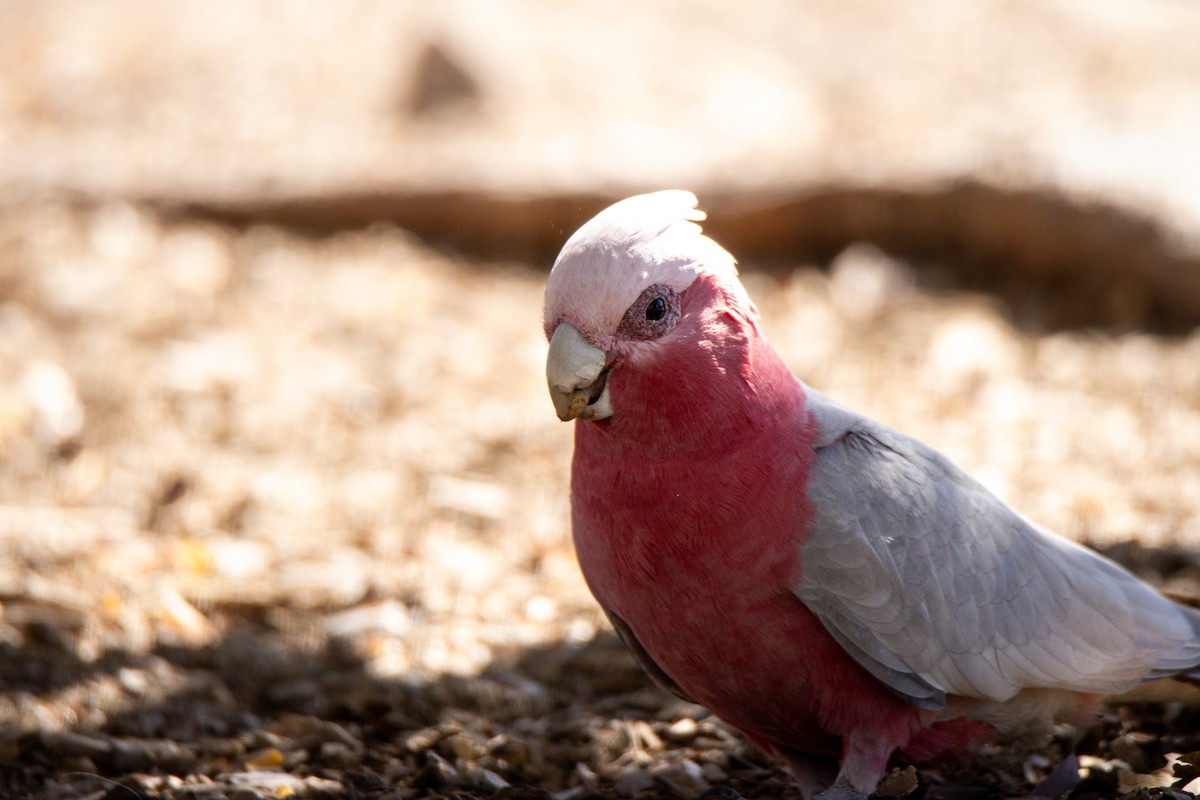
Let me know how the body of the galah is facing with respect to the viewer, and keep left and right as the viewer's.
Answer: facing the viewer and to the left of the viewer

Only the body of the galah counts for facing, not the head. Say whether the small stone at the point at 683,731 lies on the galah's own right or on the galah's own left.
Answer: on the galah's own right

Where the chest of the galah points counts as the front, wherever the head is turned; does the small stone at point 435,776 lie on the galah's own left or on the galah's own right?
on the galah's own right

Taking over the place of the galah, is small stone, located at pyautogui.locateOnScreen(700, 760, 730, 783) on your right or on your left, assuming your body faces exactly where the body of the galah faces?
on your right

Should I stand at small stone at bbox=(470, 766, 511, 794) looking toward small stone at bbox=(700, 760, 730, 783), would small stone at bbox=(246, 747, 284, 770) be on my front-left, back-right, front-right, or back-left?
back-left

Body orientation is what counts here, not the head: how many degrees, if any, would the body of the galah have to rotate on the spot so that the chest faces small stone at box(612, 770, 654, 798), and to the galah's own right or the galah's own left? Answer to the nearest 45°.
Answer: approximately 90° to the galah's own right

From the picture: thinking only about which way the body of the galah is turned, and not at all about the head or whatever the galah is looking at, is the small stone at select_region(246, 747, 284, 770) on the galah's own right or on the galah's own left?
on the galah's own right
